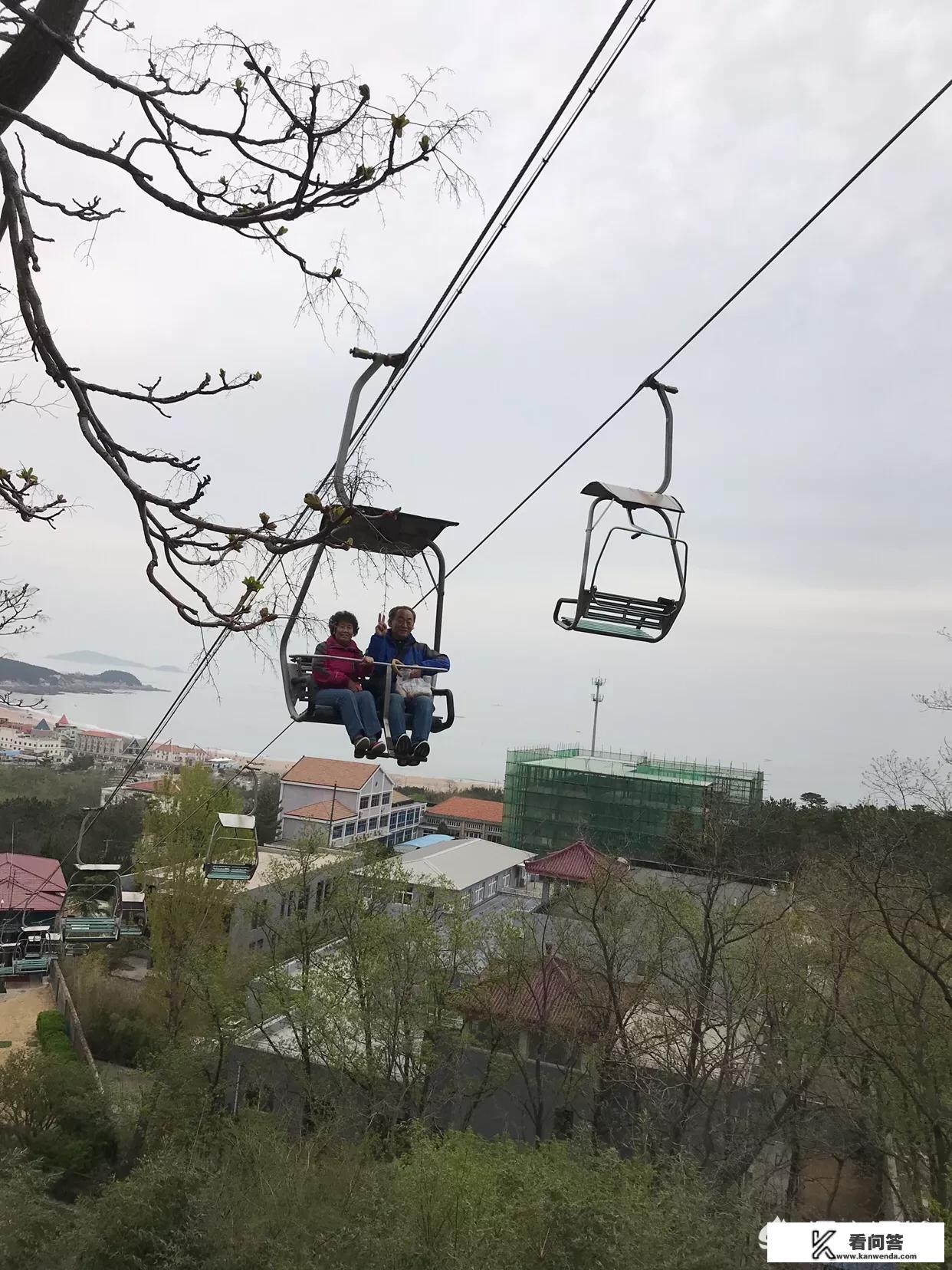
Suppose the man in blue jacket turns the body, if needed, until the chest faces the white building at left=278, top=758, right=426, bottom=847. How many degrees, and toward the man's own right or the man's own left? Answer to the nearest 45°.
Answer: approximately 180°

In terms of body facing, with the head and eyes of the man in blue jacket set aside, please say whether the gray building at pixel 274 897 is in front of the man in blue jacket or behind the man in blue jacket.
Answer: behind

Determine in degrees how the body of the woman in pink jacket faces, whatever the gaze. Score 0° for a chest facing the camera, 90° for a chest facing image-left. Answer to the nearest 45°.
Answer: approximately 315°

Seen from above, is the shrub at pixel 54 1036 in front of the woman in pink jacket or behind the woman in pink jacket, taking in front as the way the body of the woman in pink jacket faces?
behind

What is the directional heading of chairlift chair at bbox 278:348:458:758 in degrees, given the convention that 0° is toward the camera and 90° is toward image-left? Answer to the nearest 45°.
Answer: approximately 315°

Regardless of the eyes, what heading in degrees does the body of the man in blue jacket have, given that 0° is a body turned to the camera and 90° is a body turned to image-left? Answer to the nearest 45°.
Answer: approximately 0°
